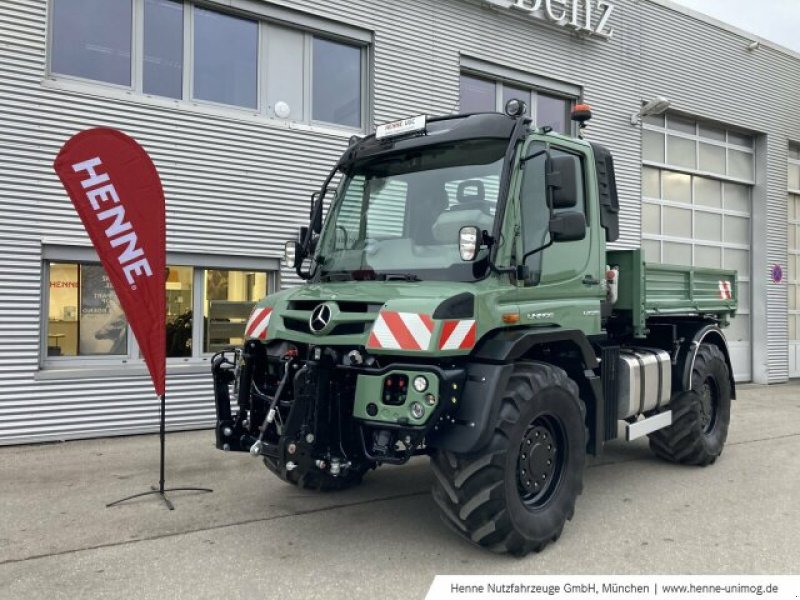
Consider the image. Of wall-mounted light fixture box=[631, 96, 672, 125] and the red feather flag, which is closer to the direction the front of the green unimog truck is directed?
the red feather flag

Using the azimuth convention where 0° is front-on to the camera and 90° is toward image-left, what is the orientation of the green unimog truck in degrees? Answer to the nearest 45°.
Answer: approximately 45°

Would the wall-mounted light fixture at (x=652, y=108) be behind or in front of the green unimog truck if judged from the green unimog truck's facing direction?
behind

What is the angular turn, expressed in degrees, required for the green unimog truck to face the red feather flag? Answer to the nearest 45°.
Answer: approximately 45° to its right
